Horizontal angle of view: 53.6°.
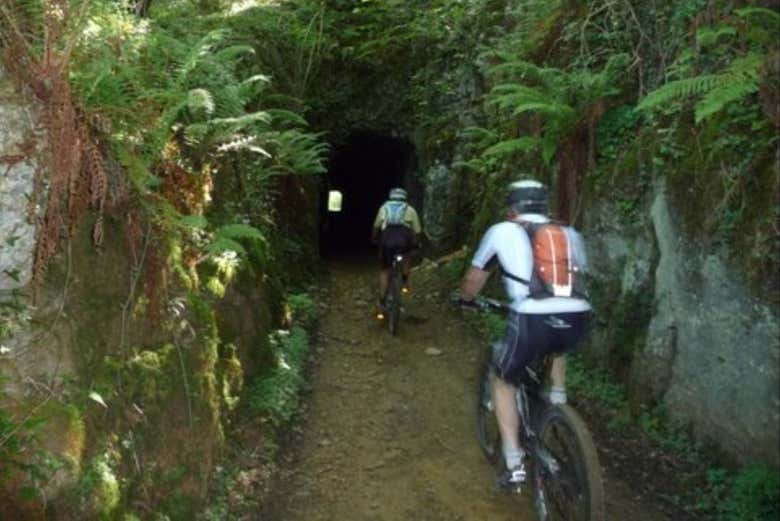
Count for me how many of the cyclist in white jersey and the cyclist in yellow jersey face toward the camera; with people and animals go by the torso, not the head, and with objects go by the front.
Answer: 0

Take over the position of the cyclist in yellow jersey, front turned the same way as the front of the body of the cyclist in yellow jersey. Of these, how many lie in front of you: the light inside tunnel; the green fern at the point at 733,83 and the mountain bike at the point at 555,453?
1

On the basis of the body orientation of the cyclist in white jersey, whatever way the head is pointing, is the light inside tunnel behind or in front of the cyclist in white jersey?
in front

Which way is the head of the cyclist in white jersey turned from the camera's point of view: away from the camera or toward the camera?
away from the camera

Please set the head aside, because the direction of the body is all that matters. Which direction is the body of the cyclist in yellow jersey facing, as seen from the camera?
away from the camera

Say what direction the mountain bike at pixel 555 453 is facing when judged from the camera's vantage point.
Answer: facing away from the viewer and to the left of the viewer

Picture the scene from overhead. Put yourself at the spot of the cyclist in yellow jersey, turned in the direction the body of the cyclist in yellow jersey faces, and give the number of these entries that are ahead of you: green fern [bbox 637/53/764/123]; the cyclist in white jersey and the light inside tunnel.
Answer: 1

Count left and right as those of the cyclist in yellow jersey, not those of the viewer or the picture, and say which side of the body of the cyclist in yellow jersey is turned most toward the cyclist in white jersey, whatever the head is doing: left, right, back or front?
back

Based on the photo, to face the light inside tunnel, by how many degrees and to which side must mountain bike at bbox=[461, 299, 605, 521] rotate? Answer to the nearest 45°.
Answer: approximately 45° to its right

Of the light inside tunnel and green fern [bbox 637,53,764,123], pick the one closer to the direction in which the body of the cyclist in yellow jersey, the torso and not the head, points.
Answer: the light inside tunnel

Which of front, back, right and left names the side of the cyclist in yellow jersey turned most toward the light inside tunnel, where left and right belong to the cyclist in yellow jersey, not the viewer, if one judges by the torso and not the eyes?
front

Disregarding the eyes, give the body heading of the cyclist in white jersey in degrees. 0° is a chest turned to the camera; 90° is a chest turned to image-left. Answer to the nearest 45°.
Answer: approximately 135°

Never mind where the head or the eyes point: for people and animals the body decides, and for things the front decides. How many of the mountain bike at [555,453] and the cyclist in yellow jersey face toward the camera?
0

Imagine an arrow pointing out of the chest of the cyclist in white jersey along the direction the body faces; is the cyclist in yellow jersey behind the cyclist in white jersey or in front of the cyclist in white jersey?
in front
